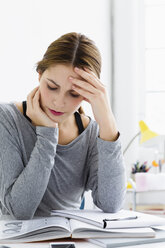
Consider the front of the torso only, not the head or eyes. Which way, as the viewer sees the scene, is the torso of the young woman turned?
toward the camera

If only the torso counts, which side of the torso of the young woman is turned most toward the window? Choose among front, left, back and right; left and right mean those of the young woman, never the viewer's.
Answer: back

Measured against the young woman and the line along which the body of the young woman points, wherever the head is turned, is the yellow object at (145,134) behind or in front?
behind
